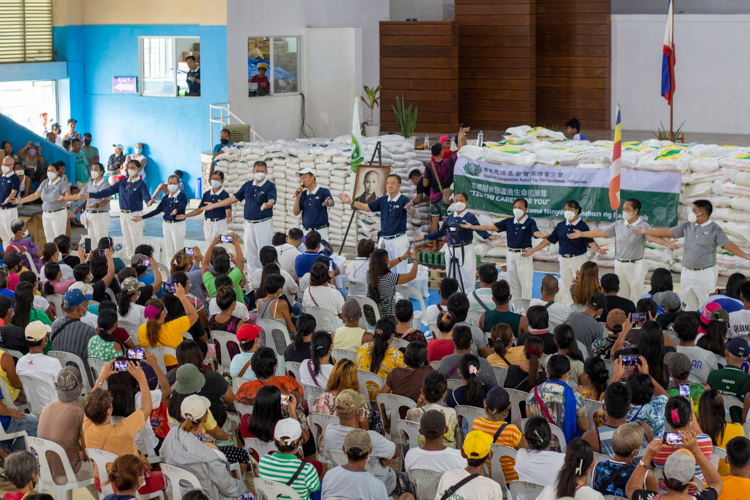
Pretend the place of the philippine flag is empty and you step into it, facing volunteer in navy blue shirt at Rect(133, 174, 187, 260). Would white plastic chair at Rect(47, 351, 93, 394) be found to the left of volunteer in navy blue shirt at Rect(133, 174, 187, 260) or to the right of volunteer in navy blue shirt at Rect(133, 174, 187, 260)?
left

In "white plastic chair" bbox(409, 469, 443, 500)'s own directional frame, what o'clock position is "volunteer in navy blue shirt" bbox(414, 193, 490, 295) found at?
The volunteer in navy blue shirt is roughly at 12 o'clock from the white plastic chair.

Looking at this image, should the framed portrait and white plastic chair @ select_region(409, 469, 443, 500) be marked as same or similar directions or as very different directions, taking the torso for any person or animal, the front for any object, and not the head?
very different directions

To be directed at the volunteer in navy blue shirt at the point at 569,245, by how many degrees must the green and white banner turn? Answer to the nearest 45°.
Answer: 0° — it already faces them

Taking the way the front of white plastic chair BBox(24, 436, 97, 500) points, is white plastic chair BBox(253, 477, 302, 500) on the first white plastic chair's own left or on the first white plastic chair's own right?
on the first white plastic chair's own right

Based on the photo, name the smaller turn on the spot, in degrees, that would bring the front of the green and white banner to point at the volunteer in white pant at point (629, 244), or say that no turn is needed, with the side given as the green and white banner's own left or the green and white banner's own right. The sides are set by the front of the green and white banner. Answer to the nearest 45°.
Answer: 0° — it already faces them

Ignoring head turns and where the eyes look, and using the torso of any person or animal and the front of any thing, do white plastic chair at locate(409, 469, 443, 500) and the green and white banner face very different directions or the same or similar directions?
very different directions

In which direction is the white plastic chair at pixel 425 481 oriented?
away from the camera

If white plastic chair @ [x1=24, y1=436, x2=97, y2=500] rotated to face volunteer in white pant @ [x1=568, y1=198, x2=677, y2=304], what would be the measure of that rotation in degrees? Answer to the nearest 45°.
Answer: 0° — it already faces them
